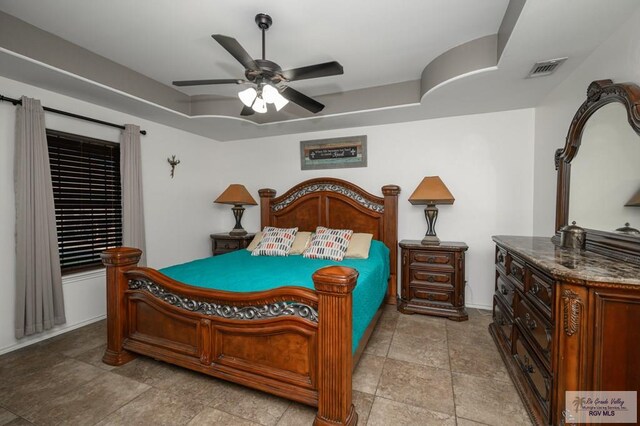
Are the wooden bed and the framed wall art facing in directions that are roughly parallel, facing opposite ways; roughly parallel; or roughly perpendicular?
roughly parallel

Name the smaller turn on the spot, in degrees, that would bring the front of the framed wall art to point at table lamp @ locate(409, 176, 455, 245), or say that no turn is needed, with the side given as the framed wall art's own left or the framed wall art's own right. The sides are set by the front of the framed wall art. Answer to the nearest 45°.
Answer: approximately 90° to the framed wall art's own left

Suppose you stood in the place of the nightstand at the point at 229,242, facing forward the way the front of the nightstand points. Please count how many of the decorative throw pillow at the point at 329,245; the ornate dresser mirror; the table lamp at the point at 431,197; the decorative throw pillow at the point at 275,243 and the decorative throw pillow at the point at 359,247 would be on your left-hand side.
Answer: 5

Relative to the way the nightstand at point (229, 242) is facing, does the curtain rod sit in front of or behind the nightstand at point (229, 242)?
in front

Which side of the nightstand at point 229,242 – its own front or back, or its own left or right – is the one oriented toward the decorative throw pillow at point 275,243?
left

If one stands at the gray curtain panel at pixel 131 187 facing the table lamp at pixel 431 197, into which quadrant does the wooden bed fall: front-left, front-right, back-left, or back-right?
front-right

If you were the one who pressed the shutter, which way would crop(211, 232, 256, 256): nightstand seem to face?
facing the viewer and to the left of the viewer

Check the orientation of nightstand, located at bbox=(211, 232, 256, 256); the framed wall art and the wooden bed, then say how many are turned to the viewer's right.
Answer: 0

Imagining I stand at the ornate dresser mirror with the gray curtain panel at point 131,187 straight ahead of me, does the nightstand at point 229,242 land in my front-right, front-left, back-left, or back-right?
front-right

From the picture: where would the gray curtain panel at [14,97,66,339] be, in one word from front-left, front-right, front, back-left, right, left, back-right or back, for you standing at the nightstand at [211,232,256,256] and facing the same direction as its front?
front

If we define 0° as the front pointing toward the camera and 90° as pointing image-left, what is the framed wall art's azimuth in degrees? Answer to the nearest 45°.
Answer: approximately 45°

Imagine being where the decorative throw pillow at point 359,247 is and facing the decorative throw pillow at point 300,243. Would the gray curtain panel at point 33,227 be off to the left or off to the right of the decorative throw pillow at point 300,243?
left

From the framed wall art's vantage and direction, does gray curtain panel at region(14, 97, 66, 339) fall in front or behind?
in front

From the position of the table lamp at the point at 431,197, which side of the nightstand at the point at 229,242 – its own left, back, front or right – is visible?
left

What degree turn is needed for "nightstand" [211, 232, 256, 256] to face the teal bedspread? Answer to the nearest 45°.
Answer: approximately 45° to its left

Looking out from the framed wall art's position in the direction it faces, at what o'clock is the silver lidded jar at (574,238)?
The silver lidded jar is roughly at 9 o'clock from the framed wall art.

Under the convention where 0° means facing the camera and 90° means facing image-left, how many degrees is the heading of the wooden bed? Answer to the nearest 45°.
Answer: approximately 45°

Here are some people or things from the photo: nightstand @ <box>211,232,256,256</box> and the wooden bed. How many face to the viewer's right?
0
